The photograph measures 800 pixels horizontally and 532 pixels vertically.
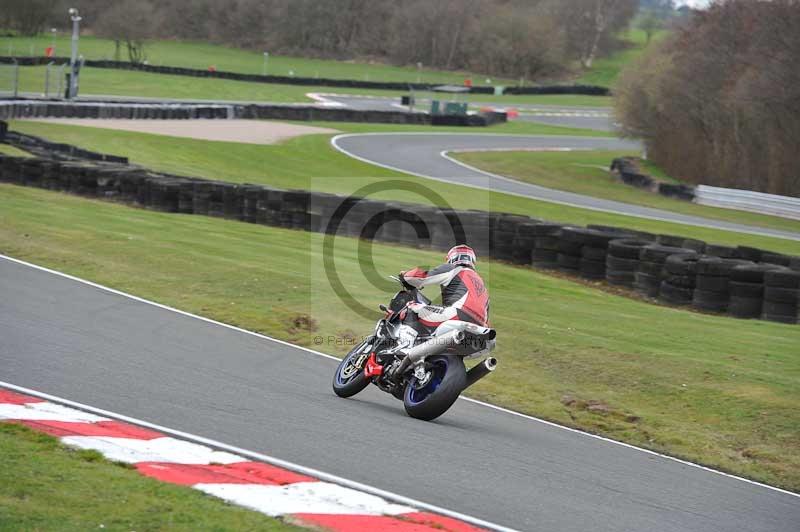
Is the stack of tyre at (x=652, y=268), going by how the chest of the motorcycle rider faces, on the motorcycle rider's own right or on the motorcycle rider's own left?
on the motorcycle rider's own right

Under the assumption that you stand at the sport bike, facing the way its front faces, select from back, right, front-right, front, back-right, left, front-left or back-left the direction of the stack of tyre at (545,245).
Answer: front-right

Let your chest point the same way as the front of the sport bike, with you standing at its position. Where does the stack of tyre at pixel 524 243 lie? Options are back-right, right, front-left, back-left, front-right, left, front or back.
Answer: front-right

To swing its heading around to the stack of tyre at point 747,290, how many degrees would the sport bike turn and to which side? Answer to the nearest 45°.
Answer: approximately 90° to its right

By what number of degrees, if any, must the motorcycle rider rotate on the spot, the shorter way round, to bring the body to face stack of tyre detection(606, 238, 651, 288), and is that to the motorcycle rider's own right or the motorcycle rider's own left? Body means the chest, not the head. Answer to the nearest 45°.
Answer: approximately 45° to the motorcycle rider's own right

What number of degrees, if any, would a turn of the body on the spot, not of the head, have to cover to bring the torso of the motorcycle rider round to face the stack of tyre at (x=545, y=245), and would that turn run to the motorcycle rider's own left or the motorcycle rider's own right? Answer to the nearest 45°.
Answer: approximately 45° to the motorcycle rider's own right
